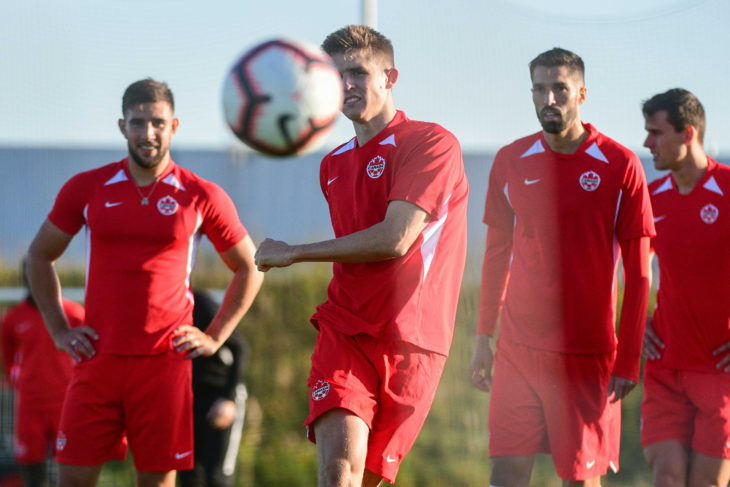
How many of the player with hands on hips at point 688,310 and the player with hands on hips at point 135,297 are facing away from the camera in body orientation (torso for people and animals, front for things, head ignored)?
0

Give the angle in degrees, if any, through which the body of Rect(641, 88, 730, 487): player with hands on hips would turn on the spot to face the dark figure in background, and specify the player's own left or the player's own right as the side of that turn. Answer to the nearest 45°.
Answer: approximately 45° to the player's own right

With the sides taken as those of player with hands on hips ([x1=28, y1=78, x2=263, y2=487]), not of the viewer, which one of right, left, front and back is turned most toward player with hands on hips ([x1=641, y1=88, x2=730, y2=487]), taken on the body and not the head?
left

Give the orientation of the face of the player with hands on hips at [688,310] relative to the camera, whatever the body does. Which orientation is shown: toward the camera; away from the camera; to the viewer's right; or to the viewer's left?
to the viewer's left

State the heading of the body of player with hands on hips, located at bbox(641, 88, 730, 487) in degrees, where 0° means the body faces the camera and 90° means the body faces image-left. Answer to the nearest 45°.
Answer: approximately 45°

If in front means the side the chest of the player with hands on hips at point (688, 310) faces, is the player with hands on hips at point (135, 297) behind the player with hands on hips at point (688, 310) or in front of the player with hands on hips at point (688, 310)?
in front

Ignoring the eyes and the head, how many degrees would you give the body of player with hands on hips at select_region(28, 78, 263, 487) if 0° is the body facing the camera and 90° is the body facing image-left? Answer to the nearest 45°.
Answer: approximately 0°

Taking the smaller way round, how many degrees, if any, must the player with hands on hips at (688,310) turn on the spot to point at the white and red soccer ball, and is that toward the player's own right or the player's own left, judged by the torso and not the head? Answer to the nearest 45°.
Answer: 0° — they already face it
